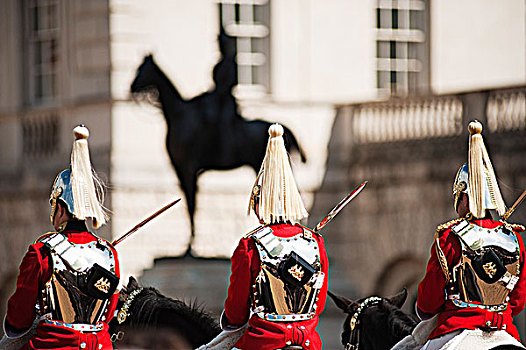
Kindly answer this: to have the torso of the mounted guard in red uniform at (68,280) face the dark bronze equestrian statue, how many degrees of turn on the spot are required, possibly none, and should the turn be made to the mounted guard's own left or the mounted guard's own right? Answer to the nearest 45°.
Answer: approximately 45° to the mounted guard's own right

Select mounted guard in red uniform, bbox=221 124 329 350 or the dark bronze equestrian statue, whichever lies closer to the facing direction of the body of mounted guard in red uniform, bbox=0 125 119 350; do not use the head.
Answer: the dark bronze equestrian statue

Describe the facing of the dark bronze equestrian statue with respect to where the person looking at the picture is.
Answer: facing to the left of the viewer

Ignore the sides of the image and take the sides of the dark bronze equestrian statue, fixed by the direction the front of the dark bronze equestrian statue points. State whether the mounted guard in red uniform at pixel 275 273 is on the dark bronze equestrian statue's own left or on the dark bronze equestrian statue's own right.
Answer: on the dark bronze equestrian statue's own left

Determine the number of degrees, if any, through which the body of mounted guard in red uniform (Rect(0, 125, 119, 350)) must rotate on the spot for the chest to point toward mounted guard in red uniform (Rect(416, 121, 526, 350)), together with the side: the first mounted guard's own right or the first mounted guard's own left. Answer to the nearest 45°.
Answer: approximately 135° to the first mounted guard's own right

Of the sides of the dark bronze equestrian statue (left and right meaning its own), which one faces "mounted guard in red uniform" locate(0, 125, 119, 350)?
left

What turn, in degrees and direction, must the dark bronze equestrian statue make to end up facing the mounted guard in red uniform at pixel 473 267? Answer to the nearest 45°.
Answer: approximately 90° to its left

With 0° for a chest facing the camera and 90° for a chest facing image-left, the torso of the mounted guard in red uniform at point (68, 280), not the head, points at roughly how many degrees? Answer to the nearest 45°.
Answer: approximately 135°
